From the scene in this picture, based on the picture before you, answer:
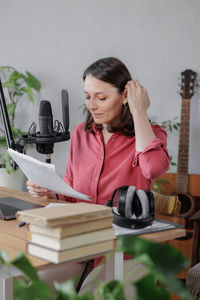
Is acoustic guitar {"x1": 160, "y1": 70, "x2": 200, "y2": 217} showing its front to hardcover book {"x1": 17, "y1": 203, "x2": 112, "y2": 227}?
yes

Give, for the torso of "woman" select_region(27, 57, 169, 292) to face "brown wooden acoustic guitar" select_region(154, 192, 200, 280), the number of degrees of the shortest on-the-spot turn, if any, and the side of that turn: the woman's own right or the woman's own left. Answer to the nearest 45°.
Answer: approximately 180°

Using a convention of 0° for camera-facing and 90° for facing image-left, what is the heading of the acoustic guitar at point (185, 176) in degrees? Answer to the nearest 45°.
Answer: approximately 0°

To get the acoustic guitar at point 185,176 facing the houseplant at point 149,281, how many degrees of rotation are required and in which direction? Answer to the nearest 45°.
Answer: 0° — it already faces it

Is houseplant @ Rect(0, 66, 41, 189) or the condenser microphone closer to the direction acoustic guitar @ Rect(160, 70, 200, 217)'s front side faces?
the condenser microphone

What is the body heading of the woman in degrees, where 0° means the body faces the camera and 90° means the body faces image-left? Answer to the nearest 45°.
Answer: approximately 45°
